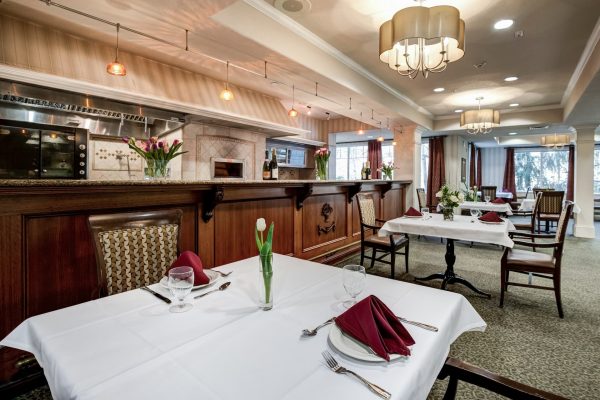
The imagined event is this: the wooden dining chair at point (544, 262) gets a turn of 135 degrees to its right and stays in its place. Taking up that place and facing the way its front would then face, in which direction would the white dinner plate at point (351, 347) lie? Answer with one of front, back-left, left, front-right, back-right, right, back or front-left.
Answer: back-right

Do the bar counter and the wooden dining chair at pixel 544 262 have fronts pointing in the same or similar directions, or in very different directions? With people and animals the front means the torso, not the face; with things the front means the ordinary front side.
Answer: very different directions

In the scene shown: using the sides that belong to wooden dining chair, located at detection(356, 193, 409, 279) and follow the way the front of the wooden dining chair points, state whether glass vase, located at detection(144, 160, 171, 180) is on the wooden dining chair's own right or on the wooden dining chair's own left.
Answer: on the wooden dining chair's own right

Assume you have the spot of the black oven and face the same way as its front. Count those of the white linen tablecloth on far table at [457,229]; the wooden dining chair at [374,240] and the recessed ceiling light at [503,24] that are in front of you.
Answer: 3

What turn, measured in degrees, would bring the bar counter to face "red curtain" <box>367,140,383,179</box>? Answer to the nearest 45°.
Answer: approximately 90° to its left

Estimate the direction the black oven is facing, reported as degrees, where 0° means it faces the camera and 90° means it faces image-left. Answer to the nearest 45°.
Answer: approximately 315°

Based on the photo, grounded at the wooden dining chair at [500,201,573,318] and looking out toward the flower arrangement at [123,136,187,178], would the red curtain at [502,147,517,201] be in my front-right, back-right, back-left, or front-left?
back-right

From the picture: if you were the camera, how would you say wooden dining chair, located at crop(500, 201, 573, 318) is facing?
facing to the left of the viewer

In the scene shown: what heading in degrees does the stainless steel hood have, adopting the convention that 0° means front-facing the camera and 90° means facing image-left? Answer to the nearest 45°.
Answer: approximately 315°

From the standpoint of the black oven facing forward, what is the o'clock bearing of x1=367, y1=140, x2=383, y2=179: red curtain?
The red curtain is roughly at 10 o'clock from the black oven.

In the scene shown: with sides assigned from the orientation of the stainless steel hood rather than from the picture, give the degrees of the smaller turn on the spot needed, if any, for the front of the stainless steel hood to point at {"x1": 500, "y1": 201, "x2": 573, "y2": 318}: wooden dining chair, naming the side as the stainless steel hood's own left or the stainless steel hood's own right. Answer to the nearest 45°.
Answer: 0° — it already faces it
